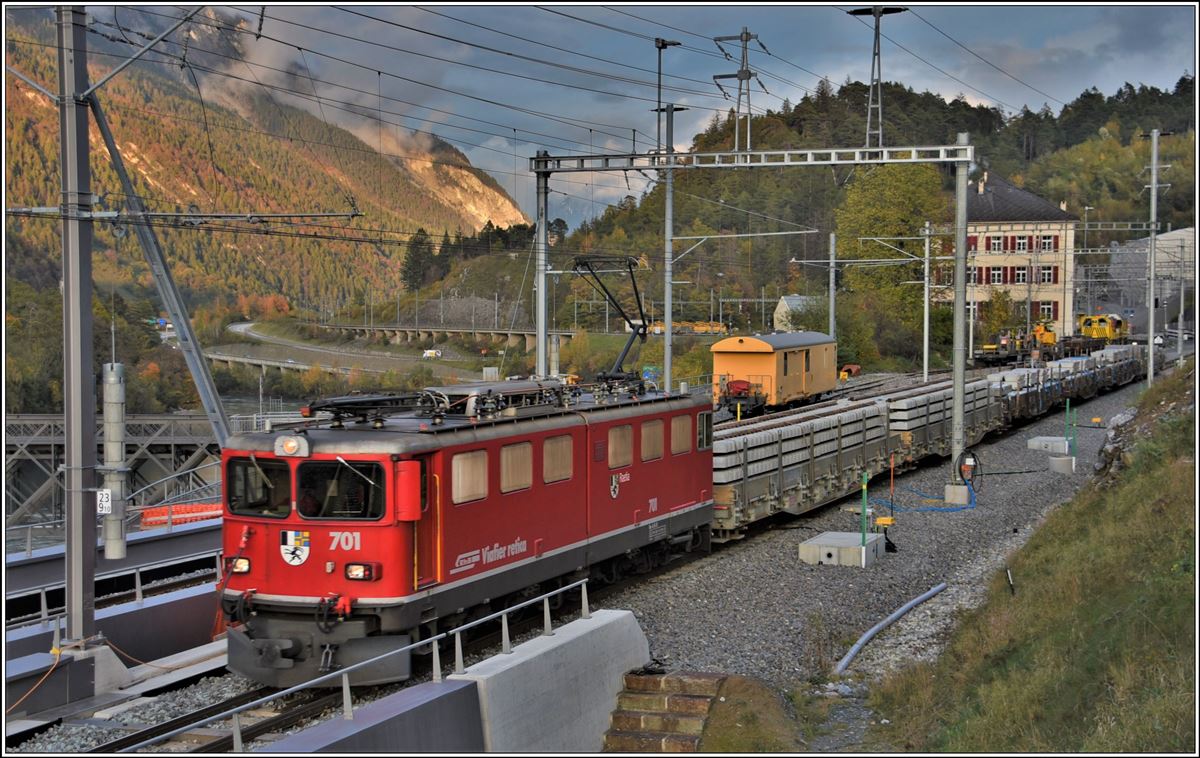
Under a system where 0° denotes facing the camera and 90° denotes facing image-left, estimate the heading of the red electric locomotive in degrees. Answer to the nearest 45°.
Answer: approximately 45°

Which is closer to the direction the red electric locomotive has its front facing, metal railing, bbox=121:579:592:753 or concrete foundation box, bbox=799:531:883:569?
the metal railing

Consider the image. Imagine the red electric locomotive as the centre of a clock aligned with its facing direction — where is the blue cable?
The blue cable is roughly at 6 o'clock from the red electric locomotive.

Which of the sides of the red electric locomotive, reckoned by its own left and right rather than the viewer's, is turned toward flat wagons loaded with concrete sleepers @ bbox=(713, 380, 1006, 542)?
back

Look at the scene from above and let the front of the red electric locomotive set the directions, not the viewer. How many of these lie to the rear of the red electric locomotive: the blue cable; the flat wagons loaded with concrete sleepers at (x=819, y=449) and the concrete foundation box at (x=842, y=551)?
3

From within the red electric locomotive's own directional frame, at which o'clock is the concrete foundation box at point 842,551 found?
The concrete foundation box is roughly at 6 o'clock from the red electric locomotive.
